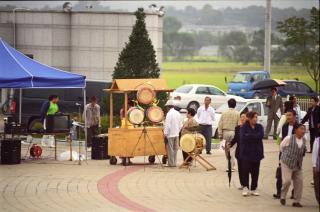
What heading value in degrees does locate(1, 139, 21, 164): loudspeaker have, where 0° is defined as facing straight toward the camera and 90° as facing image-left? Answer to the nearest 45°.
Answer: approximately 0°

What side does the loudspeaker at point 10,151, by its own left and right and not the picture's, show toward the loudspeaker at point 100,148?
left

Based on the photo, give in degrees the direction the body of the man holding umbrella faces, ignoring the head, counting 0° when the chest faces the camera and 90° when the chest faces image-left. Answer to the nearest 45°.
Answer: approximately 0°

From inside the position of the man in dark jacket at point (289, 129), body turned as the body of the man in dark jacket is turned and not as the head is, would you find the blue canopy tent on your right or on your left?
on your right

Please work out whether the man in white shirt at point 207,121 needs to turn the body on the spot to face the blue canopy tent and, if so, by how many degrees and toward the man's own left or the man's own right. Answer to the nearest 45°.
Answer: approximately 45° to the man's own right

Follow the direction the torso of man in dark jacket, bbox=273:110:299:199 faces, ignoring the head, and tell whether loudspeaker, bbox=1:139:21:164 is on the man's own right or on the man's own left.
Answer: on the man's own right

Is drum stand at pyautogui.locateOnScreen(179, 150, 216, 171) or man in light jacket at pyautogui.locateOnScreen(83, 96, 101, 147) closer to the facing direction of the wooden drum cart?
the drum stand
